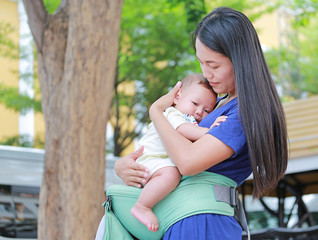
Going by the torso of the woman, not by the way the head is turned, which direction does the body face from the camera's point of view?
to the viewer's left

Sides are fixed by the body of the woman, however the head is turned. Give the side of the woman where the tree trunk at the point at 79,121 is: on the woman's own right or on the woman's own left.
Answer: on the woman's own right
